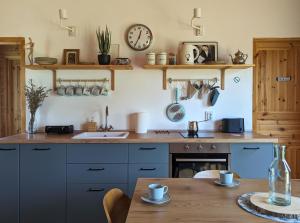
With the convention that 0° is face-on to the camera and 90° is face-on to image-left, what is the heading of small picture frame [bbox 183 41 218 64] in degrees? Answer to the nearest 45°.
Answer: approximately 0°

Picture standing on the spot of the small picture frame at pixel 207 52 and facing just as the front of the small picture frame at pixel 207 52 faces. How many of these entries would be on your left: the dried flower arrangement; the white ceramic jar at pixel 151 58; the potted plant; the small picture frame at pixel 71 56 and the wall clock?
0

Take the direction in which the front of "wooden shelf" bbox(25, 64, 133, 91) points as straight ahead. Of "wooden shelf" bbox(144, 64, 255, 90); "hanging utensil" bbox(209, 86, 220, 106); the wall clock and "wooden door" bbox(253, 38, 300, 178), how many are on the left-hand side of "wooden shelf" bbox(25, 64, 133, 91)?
4

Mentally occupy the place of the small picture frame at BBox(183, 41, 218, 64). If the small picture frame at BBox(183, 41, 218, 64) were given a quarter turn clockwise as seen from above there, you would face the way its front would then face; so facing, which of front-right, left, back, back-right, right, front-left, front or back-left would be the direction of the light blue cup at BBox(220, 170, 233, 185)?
left

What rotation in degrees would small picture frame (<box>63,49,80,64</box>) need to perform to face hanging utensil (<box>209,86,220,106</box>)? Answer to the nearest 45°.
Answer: approximately 90° to its left

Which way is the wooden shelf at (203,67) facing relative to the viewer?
toward the camera

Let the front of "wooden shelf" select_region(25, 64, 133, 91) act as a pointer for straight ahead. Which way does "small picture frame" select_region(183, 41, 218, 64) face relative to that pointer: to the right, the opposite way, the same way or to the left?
the same way

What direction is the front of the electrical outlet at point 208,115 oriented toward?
toward the camera

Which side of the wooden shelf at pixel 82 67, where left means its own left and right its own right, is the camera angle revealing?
front

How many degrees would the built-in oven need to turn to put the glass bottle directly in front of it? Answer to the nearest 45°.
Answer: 0° — it already faces it

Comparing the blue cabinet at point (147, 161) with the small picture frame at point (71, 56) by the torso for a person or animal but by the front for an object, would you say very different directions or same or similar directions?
same or similar directions

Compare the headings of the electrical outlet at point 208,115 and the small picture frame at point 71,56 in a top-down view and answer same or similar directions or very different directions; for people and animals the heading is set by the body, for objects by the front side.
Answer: same or similar directions
